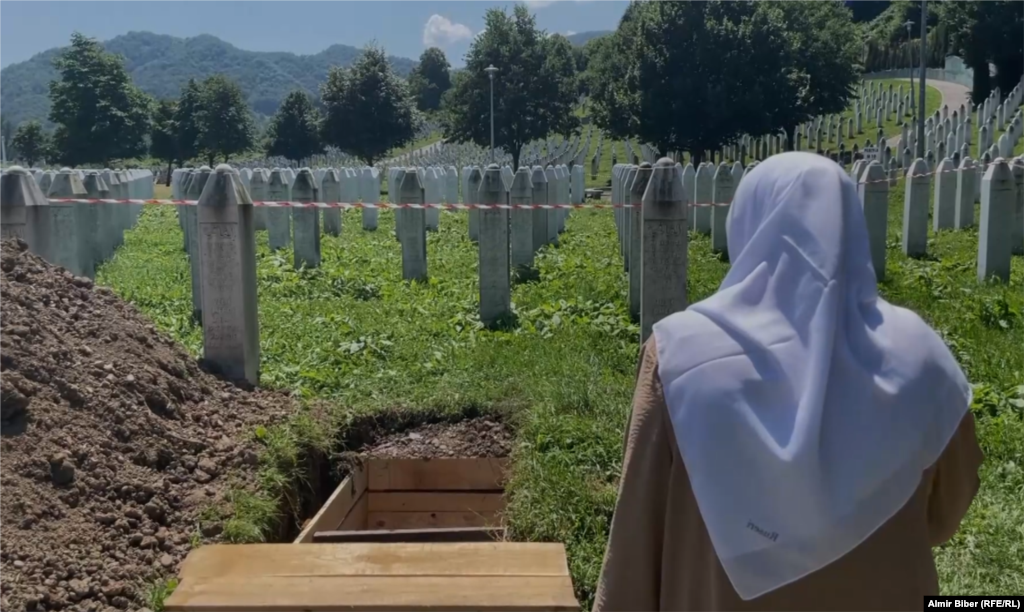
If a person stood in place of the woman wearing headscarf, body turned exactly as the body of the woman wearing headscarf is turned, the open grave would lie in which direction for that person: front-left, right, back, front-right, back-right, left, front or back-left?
front-left

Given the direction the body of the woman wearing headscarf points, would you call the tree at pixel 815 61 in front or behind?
in front

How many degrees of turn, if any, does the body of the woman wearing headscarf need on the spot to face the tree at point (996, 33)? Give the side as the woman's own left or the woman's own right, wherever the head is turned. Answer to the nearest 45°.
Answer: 0° — they already face it

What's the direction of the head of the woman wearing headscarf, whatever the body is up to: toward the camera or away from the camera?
away from the camera

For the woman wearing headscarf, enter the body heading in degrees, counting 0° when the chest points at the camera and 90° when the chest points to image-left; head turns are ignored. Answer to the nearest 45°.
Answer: approximately 180°

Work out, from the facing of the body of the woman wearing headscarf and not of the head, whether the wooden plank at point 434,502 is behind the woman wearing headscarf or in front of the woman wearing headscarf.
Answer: in front

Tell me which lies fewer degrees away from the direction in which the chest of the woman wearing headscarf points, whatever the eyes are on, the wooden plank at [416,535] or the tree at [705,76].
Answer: the tree

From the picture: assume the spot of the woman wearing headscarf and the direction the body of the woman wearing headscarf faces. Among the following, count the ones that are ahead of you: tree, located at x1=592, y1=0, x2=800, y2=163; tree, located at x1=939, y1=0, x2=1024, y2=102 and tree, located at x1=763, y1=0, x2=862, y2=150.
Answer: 3

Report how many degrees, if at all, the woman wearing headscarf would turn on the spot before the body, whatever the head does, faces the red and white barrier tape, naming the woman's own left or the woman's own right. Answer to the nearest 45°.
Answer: approximately 45° to the woman's own left

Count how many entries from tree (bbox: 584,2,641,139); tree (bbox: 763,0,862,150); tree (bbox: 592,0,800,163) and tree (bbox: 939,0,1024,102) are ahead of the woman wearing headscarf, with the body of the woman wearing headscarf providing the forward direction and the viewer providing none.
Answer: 4

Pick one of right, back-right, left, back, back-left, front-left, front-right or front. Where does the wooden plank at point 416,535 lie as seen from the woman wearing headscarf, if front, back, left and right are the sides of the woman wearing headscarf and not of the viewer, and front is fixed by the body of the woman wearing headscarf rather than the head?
front-left

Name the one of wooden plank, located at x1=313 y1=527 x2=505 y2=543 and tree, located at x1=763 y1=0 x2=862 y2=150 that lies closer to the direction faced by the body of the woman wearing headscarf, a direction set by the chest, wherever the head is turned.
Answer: the tree

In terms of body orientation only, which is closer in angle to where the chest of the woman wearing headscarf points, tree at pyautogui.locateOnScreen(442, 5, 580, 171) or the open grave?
the tree

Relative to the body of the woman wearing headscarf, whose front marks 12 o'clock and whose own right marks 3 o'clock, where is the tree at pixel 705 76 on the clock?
The tree is roughly at 12 o'clock from the woman wearing headscarf.
